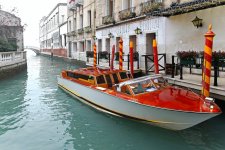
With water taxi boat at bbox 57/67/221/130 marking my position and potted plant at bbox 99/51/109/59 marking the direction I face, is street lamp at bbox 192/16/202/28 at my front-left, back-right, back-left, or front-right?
front-right

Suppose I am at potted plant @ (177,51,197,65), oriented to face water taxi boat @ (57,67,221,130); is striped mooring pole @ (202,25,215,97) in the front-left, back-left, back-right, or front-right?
front-left

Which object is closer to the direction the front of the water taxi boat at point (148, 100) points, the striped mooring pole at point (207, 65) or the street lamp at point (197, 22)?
the striped mooring pole

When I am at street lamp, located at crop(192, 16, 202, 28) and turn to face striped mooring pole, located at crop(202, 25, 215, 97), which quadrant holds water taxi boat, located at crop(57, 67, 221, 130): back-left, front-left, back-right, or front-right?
front-right

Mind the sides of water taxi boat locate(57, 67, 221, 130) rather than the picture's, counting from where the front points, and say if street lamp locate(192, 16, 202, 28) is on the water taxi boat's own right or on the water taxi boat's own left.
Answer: on the water taxi boat's own left

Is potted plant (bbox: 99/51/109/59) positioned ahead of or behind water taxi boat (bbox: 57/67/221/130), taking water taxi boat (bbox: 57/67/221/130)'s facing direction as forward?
behind

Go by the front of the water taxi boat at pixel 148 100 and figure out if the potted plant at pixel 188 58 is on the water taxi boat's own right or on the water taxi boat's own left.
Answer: on the water taxi boat's own left
